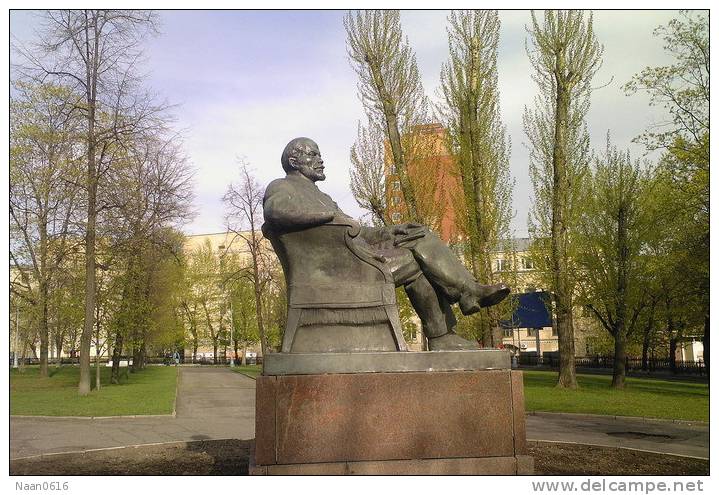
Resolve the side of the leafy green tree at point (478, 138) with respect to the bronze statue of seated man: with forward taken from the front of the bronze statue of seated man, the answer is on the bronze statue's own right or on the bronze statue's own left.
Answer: on the bronze statue's own left

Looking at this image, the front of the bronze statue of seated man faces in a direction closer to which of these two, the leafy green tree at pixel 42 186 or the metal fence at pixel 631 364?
the metal fence

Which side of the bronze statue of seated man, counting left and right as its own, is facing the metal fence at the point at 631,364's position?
left

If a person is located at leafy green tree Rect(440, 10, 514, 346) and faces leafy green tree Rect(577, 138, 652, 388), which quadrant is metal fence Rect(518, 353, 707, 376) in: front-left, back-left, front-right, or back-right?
front-left

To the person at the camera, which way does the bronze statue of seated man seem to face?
facing to the right of the viewer

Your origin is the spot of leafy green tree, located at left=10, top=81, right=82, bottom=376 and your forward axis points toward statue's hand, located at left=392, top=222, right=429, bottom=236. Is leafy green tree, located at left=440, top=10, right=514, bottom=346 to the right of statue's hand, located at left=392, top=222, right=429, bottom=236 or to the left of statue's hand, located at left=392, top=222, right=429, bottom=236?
left

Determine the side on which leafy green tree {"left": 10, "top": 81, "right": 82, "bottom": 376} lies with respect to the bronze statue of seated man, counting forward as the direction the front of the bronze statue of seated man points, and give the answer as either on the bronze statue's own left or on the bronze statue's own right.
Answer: on the bronze statue's own left

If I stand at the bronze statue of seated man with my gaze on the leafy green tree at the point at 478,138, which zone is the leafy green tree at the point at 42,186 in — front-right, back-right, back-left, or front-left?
front-left

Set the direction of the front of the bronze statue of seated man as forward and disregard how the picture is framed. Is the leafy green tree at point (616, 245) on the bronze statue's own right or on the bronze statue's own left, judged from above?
on the bronze statue's own left
